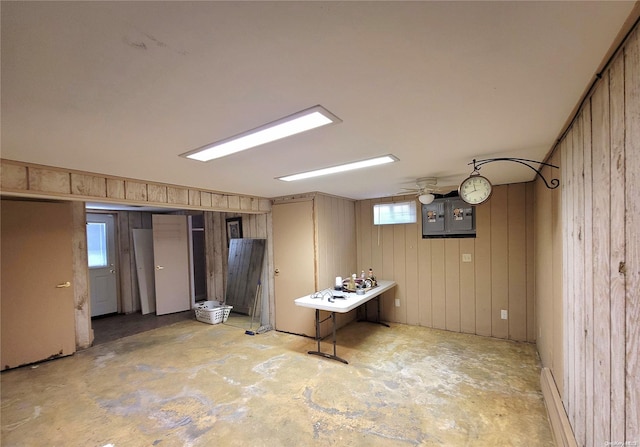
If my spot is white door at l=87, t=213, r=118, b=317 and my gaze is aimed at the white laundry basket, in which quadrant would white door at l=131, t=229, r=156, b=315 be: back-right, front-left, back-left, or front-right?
front-left

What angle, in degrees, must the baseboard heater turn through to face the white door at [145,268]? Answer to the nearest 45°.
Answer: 0° — it already faces it

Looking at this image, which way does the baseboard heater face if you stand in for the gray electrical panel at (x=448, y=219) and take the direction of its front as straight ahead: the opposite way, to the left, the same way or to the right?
to the right

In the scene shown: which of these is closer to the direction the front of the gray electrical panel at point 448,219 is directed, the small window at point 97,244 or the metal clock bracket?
the metal clock bracket

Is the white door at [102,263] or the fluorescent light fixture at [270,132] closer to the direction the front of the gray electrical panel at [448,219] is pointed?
the fluorescent light fixture

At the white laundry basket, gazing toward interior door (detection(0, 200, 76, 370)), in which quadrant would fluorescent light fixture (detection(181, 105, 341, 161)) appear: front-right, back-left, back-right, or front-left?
front-left

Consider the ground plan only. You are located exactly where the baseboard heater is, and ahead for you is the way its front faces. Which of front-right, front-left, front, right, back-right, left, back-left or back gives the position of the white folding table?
front

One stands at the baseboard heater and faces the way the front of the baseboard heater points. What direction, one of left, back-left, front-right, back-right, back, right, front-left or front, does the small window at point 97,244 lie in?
front

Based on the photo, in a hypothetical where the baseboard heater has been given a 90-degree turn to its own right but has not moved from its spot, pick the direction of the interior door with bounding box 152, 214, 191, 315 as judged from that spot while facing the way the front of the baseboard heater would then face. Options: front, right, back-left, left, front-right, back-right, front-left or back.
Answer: left

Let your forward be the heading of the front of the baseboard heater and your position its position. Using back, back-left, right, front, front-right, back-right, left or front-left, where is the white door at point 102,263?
front

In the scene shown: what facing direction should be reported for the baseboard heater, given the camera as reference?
facing to the left of the viewer

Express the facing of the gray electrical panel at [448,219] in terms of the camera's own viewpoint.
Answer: facing the viewer
